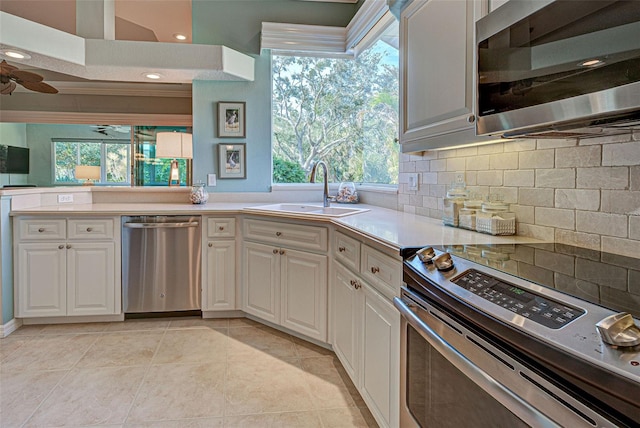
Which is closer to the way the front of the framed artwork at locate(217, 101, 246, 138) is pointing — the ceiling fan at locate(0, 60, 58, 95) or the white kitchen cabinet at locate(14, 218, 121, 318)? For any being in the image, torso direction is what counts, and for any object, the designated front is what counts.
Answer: the white kitchen cabinet

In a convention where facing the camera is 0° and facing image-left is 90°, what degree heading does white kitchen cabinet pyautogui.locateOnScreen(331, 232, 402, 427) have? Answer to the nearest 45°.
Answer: approximately 45°

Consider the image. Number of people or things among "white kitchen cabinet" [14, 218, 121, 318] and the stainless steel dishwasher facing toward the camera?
2

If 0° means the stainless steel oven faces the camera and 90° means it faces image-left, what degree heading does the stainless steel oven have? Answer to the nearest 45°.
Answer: approximately 45°

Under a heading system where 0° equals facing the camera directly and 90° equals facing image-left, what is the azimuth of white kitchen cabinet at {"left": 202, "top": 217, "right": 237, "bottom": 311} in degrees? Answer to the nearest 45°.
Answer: approximately 0°

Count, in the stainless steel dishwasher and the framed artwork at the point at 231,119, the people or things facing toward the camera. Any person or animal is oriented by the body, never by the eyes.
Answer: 2

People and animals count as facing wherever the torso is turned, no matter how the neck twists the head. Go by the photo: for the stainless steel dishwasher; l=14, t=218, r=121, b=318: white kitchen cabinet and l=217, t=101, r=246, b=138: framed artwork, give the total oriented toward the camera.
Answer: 3

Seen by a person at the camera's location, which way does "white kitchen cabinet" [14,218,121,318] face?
facing the viewer

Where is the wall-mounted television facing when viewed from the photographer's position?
facing the viewer and to the right of the viewer

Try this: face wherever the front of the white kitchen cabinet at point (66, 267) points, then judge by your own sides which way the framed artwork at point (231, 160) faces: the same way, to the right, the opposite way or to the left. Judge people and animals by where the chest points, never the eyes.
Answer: the same way

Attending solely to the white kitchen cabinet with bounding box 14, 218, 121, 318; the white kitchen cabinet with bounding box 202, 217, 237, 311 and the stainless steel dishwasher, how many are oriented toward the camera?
3

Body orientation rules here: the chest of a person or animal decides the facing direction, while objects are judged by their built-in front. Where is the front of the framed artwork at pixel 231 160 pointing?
toward the camera

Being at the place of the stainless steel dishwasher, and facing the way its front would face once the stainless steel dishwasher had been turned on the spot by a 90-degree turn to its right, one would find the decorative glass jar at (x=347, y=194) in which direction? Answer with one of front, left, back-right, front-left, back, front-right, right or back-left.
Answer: back

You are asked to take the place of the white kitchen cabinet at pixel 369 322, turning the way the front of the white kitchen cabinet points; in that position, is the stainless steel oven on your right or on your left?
on your left

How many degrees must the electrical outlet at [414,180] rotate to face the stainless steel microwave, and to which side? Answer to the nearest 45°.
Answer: approximately 45° to its left
